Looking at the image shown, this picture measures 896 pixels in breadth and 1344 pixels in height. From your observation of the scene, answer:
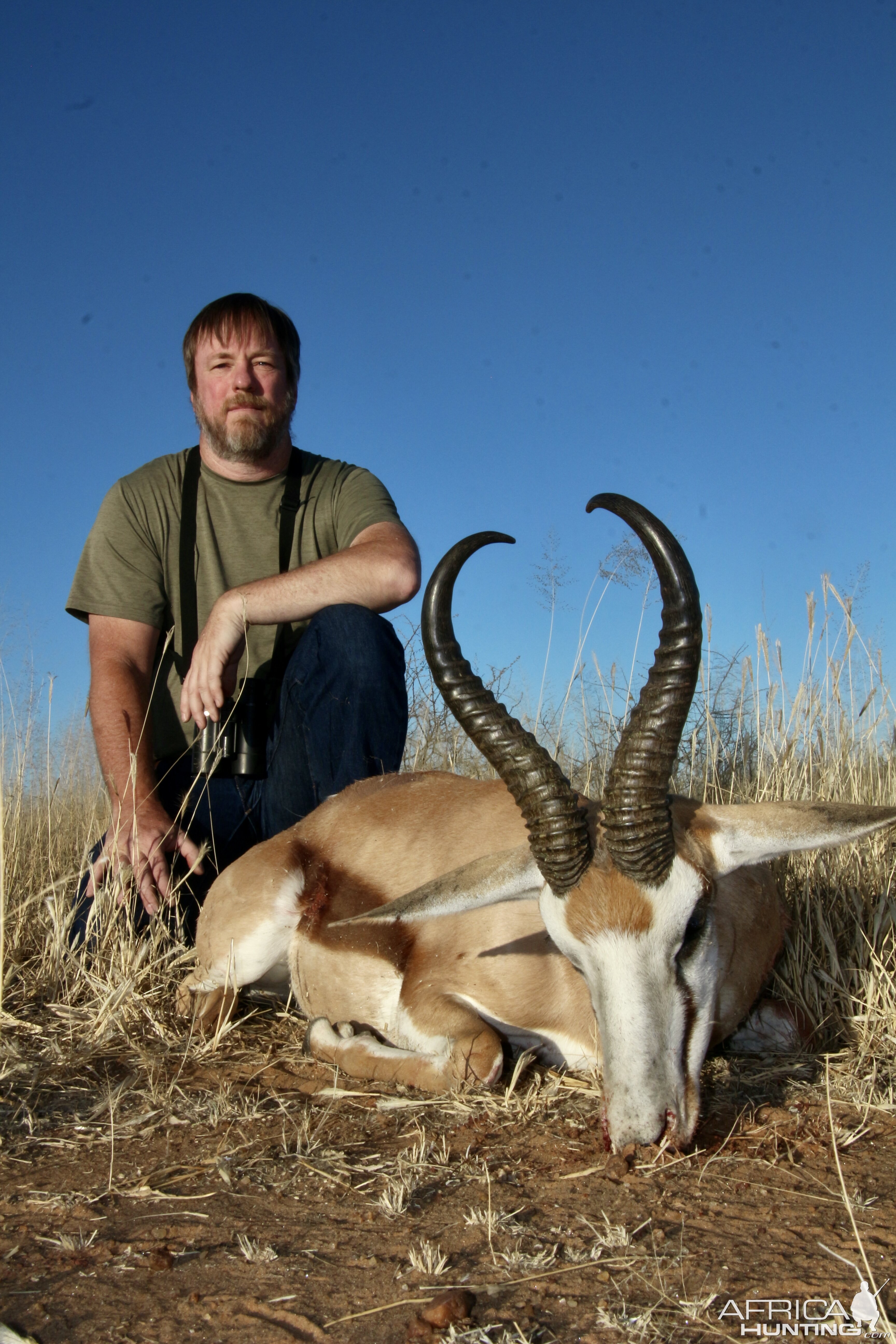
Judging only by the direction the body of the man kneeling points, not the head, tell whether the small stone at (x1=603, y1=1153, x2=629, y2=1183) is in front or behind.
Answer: in front

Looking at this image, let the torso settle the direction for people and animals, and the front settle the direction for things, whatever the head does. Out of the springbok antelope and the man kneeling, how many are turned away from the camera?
0

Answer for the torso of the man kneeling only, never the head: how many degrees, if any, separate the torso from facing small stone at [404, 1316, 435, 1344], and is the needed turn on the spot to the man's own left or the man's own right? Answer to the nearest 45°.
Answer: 0° — they already face it

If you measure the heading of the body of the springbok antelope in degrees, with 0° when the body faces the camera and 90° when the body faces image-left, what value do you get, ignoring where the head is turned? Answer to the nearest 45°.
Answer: approximately 315°

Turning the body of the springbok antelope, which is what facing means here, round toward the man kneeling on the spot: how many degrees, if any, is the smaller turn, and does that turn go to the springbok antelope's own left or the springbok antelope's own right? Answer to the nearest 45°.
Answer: approximately 180°

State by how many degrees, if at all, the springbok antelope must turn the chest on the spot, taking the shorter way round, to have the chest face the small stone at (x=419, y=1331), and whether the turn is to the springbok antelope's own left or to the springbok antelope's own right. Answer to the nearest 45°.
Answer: approximately 45° to the springbok antelope's own right

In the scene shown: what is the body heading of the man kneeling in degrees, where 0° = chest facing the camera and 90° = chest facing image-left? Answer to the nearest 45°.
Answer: approximately 0°

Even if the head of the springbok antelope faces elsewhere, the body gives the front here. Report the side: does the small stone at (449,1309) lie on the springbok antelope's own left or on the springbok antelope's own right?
on the springbok antelope's own right
